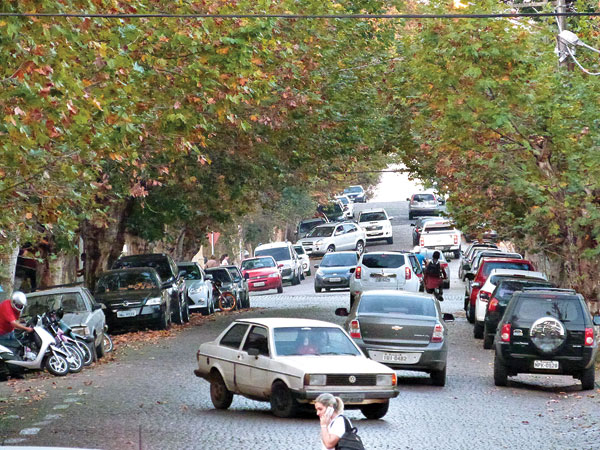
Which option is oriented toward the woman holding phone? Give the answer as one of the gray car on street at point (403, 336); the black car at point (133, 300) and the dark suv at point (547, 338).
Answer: the black car

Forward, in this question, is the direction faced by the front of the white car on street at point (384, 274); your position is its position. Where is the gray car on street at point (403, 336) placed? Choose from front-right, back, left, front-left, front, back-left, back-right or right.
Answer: back

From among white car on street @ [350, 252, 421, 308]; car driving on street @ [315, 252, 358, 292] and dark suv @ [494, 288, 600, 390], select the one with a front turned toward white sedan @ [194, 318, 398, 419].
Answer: car driving on street @ [315, 252, 358, 292]

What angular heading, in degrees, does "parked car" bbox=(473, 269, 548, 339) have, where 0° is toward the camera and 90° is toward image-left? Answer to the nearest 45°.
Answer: approximately 180°

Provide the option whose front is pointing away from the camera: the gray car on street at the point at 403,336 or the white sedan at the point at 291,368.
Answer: the gray car on street

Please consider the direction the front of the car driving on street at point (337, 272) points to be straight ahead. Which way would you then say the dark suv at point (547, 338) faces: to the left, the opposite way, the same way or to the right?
the opposite way

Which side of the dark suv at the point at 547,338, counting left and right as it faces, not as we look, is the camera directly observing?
back

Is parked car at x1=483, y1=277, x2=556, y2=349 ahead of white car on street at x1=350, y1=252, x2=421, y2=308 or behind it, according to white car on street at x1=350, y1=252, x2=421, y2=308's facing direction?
behind

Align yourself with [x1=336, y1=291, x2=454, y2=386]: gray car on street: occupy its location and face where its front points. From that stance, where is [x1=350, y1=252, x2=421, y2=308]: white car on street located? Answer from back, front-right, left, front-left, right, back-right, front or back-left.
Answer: front

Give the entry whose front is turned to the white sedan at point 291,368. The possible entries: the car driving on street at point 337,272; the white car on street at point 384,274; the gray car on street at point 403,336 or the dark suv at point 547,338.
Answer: the car driving on street at point 337,272

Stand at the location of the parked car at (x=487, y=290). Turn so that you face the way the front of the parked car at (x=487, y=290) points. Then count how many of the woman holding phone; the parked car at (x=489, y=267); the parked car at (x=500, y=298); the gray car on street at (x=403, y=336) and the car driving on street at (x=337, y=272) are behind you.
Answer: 3

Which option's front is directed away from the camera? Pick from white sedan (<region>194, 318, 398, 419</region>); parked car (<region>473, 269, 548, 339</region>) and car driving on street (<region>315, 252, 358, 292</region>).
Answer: parked car (<region>473, 269, 548, 339</region>)

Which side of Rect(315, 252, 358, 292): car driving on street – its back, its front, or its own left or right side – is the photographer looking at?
front

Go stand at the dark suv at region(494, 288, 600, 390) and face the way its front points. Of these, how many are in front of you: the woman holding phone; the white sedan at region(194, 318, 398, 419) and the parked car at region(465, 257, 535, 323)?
1

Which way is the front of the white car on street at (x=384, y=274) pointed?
away from the camera
